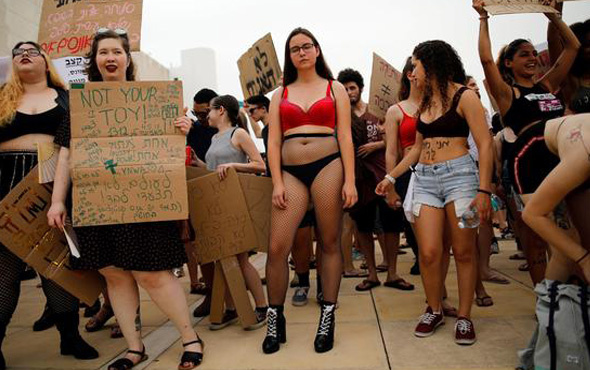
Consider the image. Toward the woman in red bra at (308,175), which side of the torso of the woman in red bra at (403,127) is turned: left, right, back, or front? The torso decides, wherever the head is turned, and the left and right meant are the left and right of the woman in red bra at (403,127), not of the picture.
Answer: right

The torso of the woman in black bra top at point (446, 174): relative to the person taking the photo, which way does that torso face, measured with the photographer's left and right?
facing the viewer and to the left of the viewer

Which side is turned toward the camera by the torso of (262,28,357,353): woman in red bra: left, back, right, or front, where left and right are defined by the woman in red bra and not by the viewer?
front

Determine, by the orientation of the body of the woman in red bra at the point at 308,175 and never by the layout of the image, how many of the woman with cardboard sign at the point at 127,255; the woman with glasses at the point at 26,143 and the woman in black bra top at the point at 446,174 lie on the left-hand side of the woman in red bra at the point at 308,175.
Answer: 1

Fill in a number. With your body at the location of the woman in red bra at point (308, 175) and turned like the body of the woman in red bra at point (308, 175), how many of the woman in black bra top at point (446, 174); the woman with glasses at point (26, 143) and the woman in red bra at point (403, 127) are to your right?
1

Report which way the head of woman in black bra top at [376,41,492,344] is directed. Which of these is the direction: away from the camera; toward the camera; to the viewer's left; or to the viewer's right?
to the viewer's left

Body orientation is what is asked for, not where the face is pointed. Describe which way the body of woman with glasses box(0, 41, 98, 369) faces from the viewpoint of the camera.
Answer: toward the camera

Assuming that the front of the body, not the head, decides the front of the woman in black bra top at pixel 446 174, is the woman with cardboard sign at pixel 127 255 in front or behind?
in front

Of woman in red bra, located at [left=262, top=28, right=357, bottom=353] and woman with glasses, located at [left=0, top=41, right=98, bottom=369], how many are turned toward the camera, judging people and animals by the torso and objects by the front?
2

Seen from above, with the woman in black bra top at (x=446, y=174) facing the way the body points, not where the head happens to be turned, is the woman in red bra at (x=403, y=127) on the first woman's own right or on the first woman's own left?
on the first woman's own right

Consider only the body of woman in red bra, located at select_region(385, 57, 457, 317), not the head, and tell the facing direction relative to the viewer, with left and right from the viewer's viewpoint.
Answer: facing the viewer and to the right of the viewer
